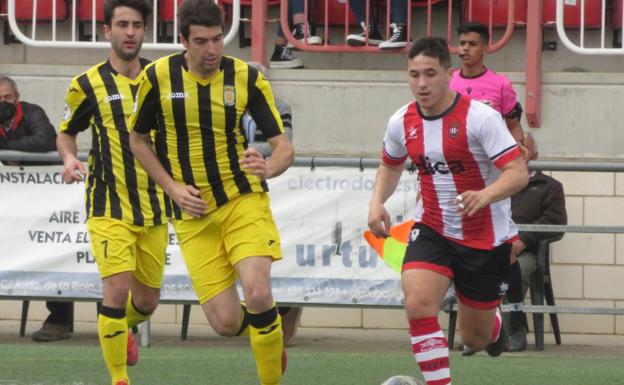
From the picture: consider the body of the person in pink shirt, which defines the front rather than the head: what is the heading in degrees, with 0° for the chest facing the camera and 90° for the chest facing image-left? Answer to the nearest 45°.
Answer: approximately 45°

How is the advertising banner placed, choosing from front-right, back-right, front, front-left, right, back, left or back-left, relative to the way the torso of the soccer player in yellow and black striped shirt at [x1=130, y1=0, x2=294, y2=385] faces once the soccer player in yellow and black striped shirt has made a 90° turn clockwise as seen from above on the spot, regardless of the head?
right

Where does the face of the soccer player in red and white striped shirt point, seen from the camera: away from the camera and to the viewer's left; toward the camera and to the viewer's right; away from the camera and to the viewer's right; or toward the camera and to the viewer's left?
toward the camera and to the viewer's left

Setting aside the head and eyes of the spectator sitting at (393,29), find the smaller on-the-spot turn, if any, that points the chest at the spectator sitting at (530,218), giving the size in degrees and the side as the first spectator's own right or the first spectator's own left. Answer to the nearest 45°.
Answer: approximately 90° to the first spectator's own left

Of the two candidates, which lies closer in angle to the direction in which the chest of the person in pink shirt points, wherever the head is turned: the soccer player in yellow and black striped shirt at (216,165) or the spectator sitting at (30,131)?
the soccer player in yellow and black striped shirt

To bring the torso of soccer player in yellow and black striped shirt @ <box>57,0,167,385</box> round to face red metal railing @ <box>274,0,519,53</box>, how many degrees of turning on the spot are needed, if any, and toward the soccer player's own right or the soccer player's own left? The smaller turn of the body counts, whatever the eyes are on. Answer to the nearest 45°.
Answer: approximately 90° to the soccer player's own left

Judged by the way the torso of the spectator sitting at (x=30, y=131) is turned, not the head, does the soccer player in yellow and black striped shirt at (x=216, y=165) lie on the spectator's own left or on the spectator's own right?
on the spectator's own left

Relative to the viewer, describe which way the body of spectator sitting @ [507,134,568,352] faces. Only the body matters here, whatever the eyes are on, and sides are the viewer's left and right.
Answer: facing the viewer and to the left of the viewer

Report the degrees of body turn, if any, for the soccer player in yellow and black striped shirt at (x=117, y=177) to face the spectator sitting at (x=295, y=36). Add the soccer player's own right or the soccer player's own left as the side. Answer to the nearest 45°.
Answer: approximately 135° to the soccer player's own left

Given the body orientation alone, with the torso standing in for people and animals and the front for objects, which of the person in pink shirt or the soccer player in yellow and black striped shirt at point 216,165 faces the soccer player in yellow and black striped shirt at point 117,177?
the person in pink shirt
